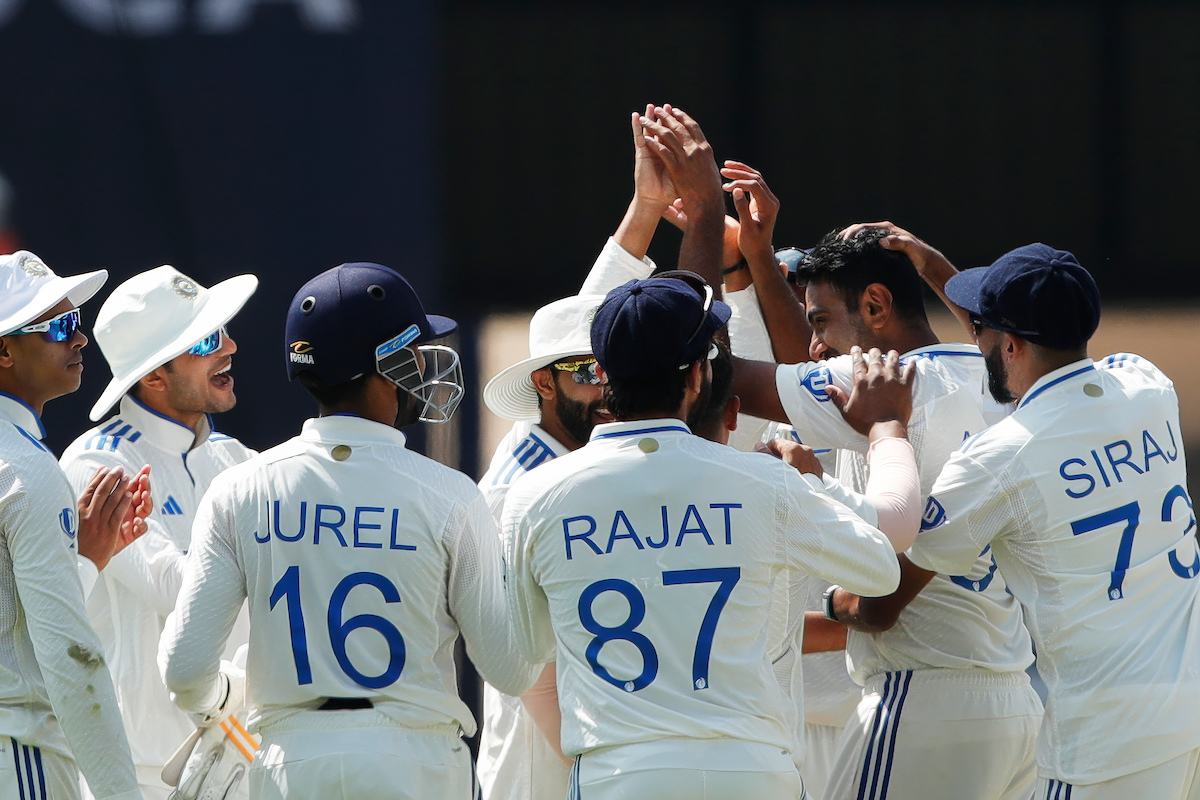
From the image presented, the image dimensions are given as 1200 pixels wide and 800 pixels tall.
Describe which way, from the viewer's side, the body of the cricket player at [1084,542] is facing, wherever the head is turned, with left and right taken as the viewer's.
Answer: facing away from the viewer and to the left of the viewer

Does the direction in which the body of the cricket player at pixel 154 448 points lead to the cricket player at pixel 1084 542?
yes

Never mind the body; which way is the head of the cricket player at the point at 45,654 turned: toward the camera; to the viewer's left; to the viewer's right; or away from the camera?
to the viewer's right

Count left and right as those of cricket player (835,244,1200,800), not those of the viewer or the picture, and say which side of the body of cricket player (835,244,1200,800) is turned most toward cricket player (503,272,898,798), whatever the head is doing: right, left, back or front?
left

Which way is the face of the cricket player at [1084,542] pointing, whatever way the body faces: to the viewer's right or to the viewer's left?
to the viewer's left

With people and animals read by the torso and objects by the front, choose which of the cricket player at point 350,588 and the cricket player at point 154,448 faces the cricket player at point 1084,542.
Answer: the cricket player at point 154,448

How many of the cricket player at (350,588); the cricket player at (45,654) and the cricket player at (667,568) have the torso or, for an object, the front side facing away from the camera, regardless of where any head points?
2

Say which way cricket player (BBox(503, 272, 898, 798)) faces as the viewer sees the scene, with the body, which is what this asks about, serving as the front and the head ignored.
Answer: away from the camera

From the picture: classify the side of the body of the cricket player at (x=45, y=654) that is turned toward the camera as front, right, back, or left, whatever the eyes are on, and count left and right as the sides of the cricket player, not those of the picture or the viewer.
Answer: right

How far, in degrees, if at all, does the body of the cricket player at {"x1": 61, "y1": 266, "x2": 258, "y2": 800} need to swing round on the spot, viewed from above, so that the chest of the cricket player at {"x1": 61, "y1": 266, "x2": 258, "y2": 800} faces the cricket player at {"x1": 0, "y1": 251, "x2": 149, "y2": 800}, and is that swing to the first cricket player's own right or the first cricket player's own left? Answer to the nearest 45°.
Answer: approximately 45° to the first cricket player's own right

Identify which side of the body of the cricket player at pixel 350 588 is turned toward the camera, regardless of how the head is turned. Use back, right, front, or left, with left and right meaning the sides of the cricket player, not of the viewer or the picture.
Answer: back
